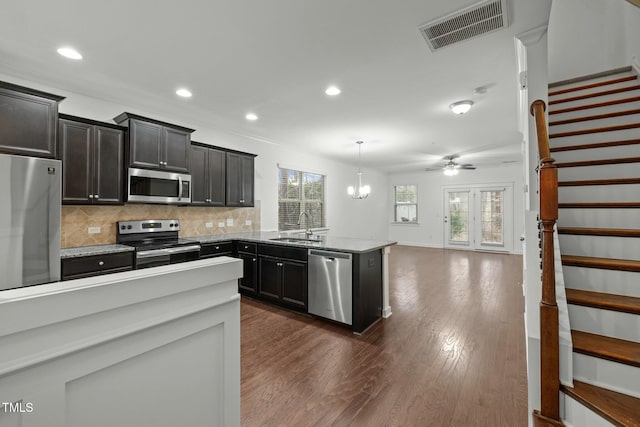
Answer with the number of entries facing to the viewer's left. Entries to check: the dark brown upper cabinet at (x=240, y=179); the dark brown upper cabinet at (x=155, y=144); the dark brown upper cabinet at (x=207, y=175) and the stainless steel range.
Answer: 0

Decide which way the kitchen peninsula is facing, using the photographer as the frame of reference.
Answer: facing the viewer and to the left of the viewer

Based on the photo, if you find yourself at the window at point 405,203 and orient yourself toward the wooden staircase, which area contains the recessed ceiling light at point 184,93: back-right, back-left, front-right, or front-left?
front-right

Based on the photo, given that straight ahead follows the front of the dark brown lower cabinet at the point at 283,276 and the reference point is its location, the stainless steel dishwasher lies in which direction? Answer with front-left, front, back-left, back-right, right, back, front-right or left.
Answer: left

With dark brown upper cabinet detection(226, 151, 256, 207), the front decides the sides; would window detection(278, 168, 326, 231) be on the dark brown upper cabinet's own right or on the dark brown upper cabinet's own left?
on the dark brown upper cabinet's own left

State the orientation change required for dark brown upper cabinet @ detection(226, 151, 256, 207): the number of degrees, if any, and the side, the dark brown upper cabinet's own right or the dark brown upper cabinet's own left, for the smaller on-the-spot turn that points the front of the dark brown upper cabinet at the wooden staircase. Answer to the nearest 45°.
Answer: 0° — it already faces it

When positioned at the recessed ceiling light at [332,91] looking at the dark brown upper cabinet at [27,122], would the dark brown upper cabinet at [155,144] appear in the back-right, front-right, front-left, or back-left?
front-right

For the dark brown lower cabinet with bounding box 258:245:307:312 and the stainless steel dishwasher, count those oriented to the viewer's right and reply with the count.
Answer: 0

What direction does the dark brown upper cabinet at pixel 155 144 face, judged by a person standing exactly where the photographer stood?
facing the viewer and to the right of the viewer

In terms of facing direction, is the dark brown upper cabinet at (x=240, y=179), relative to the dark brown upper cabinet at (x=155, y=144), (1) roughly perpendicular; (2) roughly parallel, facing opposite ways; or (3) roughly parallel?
roughly parallel

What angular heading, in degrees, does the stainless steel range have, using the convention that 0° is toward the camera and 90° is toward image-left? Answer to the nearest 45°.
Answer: approximately 315°
